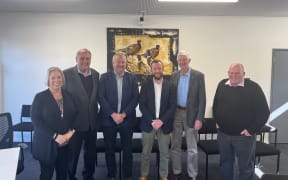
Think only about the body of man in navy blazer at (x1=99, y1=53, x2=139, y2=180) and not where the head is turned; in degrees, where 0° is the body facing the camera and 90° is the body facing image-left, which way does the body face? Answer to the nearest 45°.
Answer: approximately 0°

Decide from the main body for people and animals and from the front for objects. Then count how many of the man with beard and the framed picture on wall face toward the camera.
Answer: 2

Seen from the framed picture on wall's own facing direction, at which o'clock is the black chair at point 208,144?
The black chair is roughly at 11 o'clock from the framed picture on wall.

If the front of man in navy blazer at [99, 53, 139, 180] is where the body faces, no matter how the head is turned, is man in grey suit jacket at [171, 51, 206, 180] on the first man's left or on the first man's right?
on the first man's left

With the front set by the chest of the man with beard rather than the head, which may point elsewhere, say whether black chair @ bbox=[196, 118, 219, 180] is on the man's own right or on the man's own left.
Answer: on the man's own left

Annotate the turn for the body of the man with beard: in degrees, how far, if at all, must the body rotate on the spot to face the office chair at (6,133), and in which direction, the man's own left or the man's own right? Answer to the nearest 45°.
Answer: approximately 90° to the man's own right

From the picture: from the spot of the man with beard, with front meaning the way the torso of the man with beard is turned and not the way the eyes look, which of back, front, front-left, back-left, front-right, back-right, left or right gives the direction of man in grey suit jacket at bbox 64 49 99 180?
right
